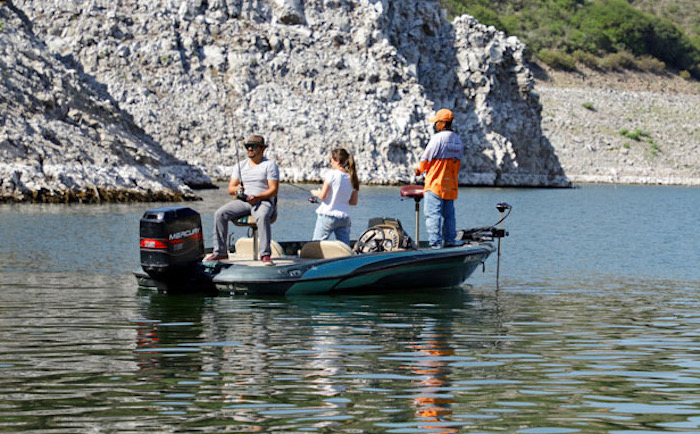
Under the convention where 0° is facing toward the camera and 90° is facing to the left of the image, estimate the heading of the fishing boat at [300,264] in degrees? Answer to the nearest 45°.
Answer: approximately 225°

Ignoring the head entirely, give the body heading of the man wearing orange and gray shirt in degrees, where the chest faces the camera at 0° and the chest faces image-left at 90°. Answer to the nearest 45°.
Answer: approximately 135°
